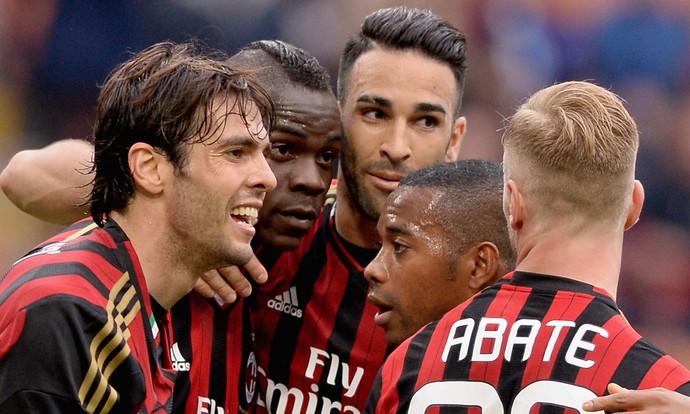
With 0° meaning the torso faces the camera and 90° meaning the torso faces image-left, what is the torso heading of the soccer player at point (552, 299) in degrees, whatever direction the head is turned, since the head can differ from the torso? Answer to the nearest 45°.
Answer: approximately 180°

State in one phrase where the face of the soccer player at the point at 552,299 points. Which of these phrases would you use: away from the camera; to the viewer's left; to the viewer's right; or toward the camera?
away from the camera

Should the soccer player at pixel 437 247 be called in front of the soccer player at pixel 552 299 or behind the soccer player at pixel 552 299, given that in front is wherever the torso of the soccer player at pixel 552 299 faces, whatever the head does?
in front

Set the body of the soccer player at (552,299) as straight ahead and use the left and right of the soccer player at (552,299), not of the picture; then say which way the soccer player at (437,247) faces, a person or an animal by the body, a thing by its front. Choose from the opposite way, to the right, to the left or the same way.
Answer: to the left

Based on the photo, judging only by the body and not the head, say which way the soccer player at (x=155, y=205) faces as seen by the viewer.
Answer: to the viewer's right

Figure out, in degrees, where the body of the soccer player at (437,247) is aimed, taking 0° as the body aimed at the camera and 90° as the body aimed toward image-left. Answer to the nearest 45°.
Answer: approximately 90°

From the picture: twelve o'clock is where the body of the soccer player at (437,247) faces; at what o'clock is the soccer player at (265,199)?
the soccer player at (265,199) is roughly at 1 o'clock from the soccer player at (437,247).

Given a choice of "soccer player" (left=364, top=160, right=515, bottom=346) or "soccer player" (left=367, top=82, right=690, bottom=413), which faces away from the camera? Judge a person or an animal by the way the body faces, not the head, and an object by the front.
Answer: "soccer player" (left=367, top=82, right=690, bottom=413)

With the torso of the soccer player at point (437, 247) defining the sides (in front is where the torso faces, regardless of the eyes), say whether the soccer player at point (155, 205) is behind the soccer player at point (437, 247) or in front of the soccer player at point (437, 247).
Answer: in front
